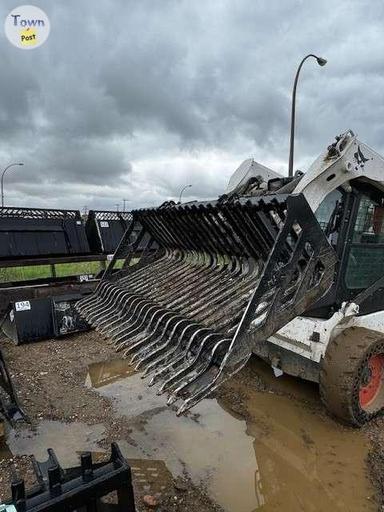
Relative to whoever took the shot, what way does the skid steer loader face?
facing the viewer and to the left of the viewer

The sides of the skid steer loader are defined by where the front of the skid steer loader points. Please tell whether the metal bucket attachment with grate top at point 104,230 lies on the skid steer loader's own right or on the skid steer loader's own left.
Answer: on the skid steer loader's own right

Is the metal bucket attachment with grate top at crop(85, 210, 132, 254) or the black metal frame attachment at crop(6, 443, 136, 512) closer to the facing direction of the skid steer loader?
the black metal frame attachment

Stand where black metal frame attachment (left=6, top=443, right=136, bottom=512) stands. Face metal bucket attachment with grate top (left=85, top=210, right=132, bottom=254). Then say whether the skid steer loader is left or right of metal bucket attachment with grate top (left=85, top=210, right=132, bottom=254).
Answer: right

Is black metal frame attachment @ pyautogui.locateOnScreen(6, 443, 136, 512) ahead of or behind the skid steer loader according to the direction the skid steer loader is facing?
ahead

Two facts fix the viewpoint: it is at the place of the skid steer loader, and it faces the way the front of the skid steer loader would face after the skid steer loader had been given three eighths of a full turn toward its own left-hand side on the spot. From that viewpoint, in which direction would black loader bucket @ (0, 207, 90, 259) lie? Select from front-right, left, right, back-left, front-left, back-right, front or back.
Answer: back-left
